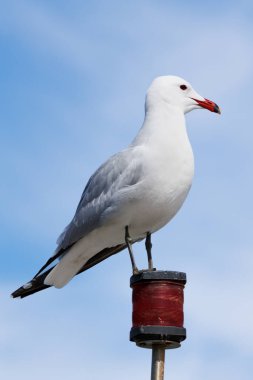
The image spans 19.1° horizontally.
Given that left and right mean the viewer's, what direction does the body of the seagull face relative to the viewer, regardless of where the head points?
facing to the right of the viewer
